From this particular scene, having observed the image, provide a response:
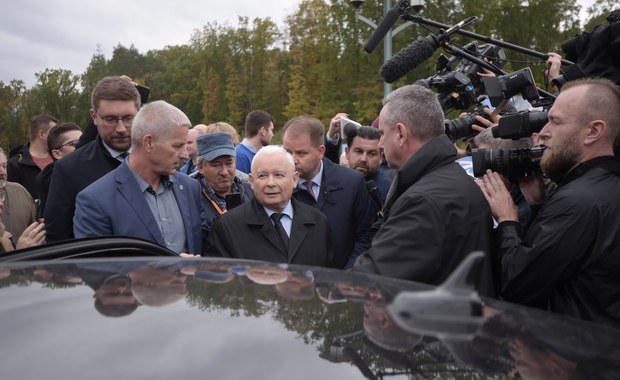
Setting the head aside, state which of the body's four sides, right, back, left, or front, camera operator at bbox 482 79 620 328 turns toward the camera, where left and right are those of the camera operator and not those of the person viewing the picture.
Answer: left

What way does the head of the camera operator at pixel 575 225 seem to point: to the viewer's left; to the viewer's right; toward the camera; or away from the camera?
to the viewer's left

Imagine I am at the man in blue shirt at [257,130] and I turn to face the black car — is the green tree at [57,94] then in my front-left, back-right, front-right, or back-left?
back-right

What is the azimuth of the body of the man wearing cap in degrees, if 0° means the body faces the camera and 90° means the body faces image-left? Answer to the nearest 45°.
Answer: approximately 315°

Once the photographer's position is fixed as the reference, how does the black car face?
facing to the left of the viewer

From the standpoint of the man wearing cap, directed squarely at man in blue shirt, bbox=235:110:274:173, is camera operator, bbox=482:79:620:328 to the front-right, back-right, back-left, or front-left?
back-right

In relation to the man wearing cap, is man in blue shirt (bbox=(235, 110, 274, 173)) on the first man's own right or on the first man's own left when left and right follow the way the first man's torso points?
on the first man's own left

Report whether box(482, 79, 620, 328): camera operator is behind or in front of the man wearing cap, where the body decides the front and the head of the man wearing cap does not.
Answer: in front
